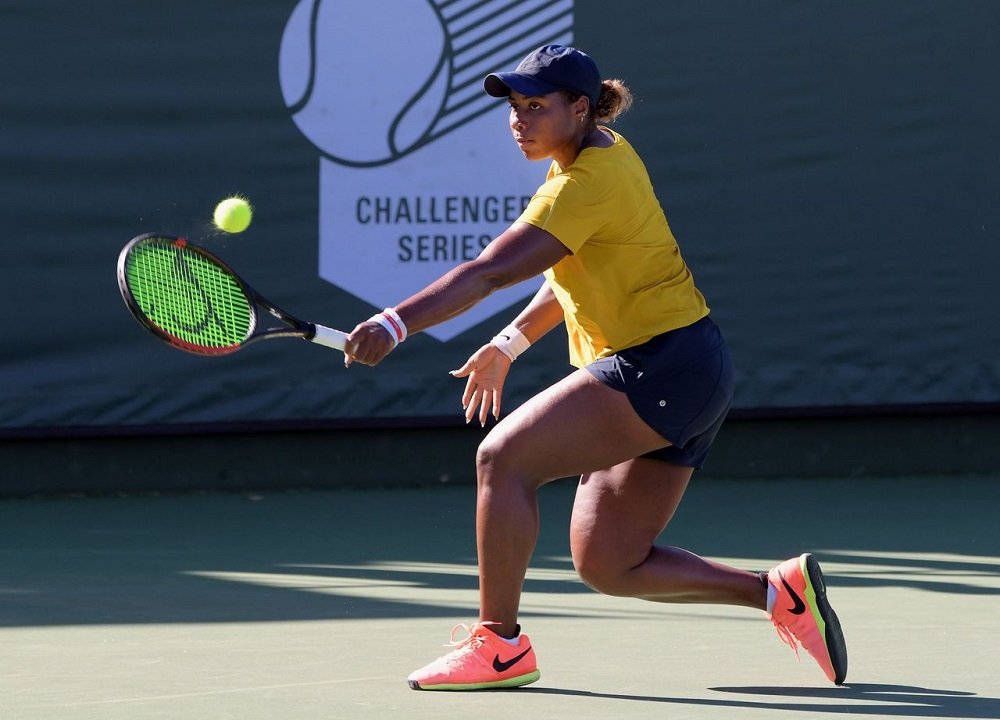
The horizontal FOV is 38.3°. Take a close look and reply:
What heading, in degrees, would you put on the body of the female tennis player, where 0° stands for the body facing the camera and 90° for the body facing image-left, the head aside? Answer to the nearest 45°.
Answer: approximately 90°

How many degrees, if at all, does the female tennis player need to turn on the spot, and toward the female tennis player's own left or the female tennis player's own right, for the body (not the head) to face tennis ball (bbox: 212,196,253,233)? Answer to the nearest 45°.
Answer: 0° — they already face it
